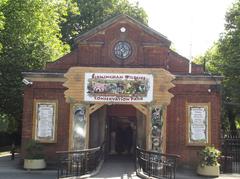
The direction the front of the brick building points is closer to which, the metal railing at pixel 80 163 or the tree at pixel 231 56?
the metal railing

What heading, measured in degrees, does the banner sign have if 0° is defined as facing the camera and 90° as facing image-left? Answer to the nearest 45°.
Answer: approximately 0°

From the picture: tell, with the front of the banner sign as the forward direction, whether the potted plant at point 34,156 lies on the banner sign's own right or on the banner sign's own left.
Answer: on the banner sign's own right

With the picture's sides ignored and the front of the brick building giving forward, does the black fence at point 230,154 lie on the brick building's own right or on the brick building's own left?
on the brick building's own left

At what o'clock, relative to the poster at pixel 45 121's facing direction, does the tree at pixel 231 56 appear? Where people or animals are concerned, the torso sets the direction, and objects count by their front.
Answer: The tree is roughly at 8 o'clock from the poster.

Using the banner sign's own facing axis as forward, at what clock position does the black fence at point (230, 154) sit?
The black fence is roughly at 8 o'clock from the banner sign.

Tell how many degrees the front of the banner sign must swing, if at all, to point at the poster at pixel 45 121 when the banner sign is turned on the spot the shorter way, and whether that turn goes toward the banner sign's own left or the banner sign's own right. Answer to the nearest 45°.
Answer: approximately 135° to the banner sign's own right
